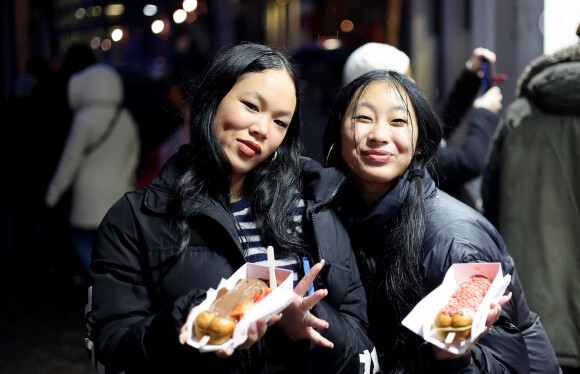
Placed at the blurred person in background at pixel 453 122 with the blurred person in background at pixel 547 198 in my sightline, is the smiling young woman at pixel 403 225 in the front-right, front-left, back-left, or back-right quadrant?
front-right

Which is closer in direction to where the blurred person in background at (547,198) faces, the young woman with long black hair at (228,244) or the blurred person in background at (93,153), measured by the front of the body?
the blurred person in background

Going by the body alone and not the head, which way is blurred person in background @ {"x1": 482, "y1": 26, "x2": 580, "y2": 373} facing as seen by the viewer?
away from the camera

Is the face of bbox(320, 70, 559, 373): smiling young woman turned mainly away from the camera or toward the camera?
toward the camera

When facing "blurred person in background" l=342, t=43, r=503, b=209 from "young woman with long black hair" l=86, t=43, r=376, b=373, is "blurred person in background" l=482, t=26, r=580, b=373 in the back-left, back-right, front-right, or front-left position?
front-right

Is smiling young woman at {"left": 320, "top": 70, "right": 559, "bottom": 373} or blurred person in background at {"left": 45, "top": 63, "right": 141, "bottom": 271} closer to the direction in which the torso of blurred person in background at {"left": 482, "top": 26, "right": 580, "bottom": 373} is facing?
the blurred person in background

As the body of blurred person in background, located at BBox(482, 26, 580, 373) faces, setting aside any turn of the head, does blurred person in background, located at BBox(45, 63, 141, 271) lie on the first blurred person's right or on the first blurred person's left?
on the first blurred person's left

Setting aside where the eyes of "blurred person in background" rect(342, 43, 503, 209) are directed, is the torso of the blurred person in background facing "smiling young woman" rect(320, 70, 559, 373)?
no

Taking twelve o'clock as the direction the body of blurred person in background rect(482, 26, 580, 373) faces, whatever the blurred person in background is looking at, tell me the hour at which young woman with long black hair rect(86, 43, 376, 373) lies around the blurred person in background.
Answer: The young woman with long black hair is roughly at 7 o'clock from the blurred person in background.

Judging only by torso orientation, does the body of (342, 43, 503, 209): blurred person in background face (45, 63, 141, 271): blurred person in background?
no
